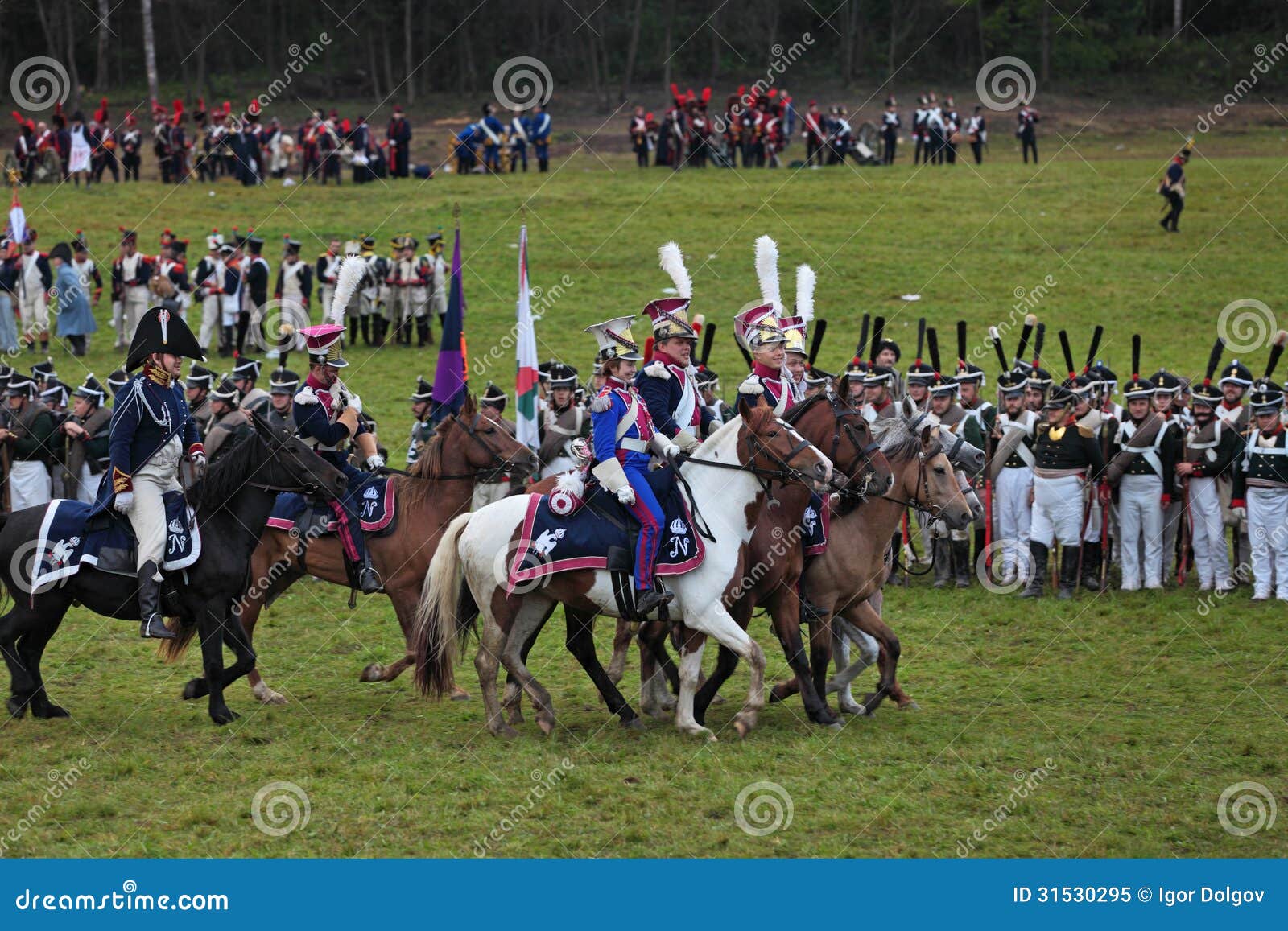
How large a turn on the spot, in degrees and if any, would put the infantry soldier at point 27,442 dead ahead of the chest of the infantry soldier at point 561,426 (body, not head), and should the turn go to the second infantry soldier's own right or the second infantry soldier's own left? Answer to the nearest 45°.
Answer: approximately 90° to the second infantry soldier's own right

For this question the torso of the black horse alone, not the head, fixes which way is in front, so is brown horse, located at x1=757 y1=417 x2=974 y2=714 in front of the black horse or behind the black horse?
in front

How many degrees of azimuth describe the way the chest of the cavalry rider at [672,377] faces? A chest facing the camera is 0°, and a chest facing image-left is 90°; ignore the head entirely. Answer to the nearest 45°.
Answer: approximately 315°

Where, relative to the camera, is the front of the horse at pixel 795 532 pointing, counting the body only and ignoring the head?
to the viewer's right

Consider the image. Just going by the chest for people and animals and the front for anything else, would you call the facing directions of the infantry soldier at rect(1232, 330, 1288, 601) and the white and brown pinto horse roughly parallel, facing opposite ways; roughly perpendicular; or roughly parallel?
roughly perpendicular

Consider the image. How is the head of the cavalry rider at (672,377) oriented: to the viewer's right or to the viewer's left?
to the viewer's right

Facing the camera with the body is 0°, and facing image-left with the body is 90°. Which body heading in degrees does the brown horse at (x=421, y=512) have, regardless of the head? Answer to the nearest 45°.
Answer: approximately 270°

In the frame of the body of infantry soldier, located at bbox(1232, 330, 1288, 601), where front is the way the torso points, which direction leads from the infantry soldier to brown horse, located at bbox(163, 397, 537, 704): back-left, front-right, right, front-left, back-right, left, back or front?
front-right

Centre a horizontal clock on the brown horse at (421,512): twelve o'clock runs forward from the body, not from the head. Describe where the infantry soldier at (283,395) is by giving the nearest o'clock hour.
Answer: The infantry soldier is roughly at 8 o'clock from the brown horse.

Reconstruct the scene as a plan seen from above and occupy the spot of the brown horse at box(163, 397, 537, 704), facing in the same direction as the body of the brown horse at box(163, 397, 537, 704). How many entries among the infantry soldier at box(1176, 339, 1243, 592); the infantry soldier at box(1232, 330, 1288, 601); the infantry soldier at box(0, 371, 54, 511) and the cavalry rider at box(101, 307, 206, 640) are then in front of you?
2

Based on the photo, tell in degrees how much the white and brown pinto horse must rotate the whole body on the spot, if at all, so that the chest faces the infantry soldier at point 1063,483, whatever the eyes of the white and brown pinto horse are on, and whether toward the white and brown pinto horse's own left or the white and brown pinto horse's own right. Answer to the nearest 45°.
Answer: approximately 45° to the white and brown pinto horse's own left

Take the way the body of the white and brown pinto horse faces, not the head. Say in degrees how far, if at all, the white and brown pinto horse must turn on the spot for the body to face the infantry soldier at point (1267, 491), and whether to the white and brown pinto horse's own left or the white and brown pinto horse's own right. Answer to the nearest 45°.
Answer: approximately 45° to the white and brown pinto horse's own left

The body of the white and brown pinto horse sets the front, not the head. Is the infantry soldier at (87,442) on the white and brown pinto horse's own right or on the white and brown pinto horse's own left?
on the white and brown pinto horse's own left

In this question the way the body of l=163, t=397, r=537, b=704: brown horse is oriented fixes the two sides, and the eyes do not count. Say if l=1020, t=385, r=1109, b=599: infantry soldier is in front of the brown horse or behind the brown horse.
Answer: in front

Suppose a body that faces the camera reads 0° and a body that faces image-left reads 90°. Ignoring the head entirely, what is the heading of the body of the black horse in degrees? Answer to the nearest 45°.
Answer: approximately 270°

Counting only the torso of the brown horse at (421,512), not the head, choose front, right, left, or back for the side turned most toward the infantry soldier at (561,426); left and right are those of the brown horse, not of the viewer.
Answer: left
